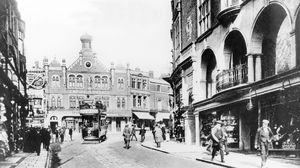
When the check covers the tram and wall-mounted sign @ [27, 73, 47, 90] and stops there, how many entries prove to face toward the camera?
2

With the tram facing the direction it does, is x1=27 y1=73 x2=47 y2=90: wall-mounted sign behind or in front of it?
in front

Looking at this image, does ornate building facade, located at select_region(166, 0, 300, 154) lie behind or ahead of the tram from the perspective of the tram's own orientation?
ahead

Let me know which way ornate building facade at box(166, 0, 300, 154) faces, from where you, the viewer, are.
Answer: facing the viewer and to the left of the viewer

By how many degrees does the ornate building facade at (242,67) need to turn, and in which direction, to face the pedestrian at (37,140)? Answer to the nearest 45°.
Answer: approximately 45° to its right

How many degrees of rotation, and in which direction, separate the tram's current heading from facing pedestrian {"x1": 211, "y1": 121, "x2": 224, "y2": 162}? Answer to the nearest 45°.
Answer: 0° — it already faces them

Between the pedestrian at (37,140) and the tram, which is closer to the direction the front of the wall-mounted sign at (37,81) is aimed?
the pedestrian

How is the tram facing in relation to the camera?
toward the camera

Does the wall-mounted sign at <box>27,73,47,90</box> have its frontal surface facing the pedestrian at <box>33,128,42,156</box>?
yes

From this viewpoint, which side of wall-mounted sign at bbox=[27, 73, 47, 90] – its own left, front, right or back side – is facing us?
front
